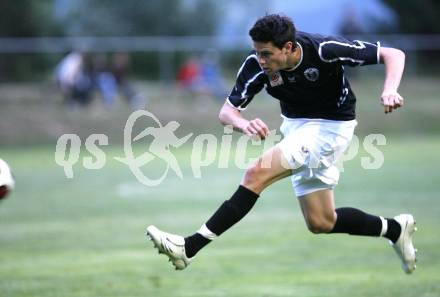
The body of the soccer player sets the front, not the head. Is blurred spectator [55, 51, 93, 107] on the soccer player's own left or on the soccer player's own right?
on the soccer player's own right

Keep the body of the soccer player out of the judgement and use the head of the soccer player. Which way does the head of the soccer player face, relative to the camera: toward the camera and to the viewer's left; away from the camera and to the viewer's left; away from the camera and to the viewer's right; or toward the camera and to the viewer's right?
toward the camera and to the viewer's left

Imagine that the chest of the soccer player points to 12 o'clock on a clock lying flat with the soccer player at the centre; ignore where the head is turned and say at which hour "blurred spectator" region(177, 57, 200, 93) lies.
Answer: The blurred spectator is roughly at 4 o'clock from the soccer player.

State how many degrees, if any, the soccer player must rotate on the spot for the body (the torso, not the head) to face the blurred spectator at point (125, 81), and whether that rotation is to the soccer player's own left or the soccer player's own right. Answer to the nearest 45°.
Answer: approximately 135° to the soccer player's own right

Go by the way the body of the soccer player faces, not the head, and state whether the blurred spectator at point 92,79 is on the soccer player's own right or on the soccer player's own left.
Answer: on the soccer player's own right

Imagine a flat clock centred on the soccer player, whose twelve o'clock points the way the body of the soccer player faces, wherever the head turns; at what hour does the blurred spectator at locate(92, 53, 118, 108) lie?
The blurred spectator is roughly at 4 o'clock from the soccer player.

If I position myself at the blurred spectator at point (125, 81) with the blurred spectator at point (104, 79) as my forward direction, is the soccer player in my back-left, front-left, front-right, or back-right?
back-left

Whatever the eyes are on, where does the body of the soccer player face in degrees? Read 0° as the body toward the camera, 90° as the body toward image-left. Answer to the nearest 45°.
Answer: approximately 45°

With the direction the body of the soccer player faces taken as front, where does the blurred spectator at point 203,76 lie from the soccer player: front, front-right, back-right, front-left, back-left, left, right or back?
back-right
